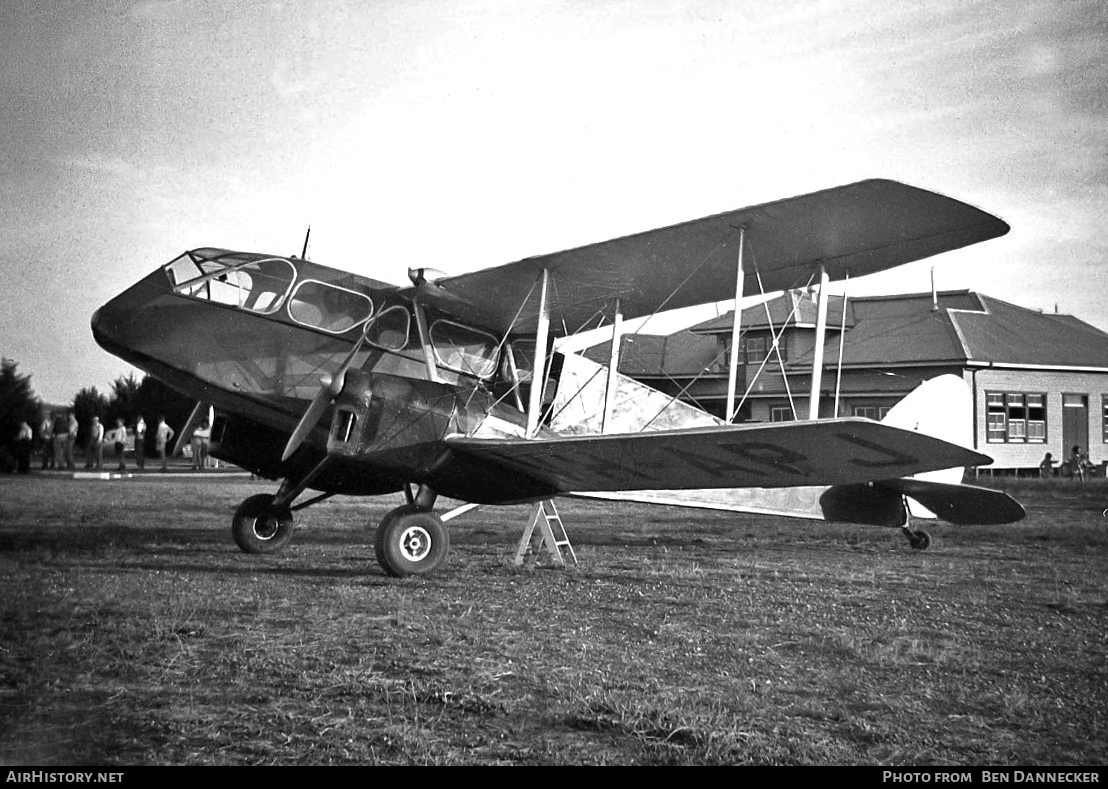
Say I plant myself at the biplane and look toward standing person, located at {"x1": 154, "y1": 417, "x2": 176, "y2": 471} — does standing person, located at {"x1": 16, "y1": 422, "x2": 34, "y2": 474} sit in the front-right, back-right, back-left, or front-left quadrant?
front-left

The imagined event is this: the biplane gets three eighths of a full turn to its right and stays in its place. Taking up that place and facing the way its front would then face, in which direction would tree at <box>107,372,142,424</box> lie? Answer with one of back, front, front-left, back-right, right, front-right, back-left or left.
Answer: left

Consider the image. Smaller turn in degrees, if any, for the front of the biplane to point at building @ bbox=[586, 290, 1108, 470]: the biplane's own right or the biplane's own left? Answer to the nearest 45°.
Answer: approximately 180°

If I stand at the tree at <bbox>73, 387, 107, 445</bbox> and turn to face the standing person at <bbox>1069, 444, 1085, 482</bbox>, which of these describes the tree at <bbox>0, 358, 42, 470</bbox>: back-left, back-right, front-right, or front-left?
back-right

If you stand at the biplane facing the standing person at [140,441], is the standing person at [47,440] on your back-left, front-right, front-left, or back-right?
front-left

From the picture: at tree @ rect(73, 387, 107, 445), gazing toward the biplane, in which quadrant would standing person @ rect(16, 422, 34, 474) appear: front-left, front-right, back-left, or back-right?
front-right
